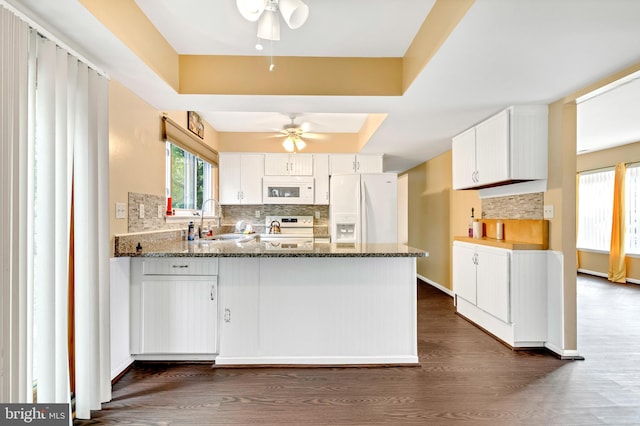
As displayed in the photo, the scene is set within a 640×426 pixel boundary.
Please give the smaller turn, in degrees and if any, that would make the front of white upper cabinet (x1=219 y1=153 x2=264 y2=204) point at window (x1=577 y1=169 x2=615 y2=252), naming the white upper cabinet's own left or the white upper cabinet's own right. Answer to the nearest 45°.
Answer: approximately 90° to the white upper cabinet's own left

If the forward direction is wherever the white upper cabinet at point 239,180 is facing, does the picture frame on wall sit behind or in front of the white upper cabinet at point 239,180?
in front

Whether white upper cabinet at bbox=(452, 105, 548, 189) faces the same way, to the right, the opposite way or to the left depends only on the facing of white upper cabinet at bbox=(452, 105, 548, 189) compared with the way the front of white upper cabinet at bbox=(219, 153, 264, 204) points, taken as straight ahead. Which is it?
to the right

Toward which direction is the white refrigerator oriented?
toward the camera

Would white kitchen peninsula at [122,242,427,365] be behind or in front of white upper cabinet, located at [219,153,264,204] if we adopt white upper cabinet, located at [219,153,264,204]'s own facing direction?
in front

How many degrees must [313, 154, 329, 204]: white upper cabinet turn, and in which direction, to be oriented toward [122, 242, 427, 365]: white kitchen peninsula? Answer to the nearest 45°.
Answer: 0° — it already faces it

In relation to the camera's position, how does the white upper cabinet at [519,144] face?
facing the viewer and to the left of the viewer

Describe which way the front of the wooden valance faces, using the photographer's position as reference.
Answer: facing the viewer and to the right of the viewer

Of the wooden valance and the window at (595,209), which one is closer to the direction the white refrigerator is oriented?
the wooden valance

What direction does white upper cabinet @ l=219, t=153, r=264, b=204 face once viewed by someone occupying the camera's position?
facing the viewer
